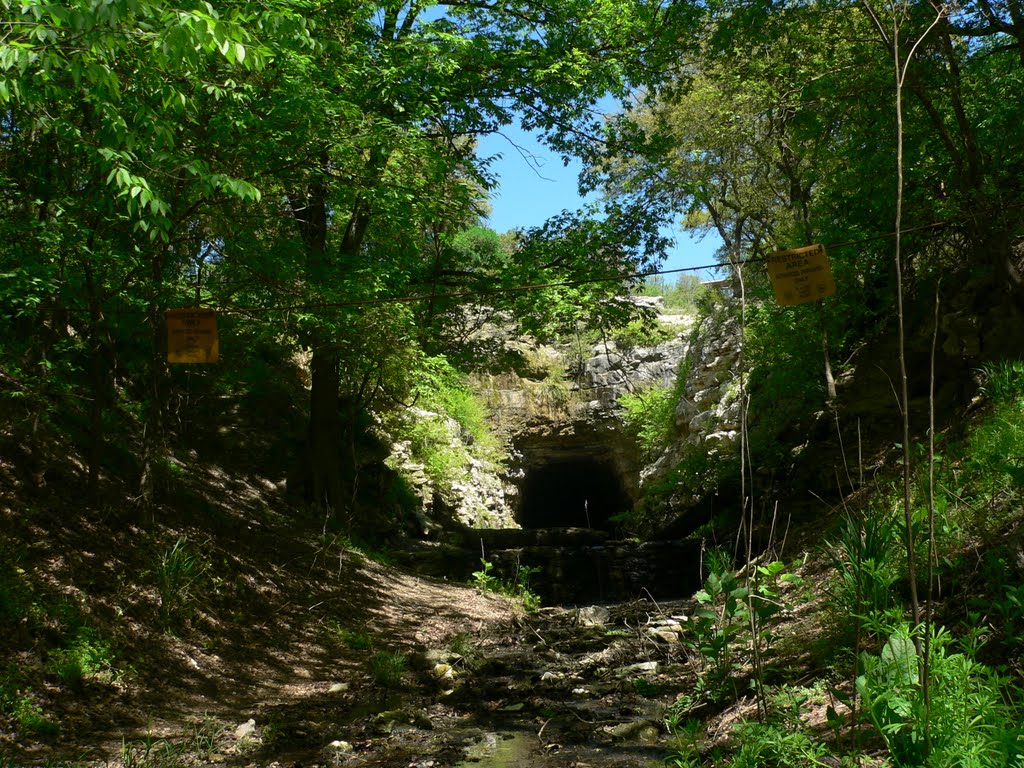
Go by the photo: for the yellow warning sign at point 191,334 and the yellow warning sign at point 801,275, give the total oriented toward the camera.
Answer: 2

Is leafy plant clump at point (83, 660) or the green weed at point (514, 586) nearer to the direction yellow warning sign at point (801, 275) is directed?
the leafy plant clump

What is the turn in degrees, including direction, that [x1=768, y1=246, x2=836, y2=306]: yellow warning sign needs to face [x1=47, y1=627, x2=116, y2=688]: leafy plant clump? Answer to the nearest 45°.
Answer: approximately 45° to its right

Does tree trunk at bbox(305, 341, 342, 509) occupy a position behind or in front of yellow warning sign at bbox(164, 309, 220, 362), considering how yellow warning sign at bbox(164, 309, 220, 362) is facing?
behind

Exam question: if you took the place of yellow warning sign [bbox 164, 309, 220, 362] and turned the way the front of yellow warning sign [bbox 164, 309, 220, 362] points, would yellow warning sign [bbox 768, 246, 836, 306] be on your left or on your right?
on your left

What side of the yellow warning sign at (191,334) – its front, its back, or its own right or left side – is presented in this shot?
front

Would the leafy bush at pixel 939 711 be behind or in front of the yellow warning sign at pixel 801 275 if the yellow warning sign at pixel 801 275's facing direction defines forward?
in front

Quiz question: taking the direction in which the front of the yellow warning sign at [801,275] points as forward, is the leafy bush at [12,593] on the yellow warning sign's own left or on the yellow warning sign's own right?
on the yellow warning sign's own right
